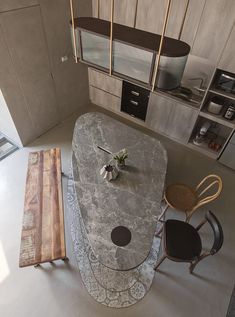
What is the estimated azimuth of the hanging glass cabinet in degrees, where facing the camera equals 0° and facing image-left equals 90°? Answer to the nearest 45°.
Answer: approximately 45°

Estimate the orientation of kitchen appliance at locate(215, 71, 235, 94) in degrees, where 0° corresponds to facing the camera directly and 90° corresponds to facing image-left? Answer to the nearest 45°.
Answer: approximately 45°

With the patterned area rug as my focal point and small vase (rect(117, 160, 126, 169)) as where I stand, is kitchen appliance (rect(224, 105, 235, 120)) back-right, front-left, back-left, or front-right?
back-left
